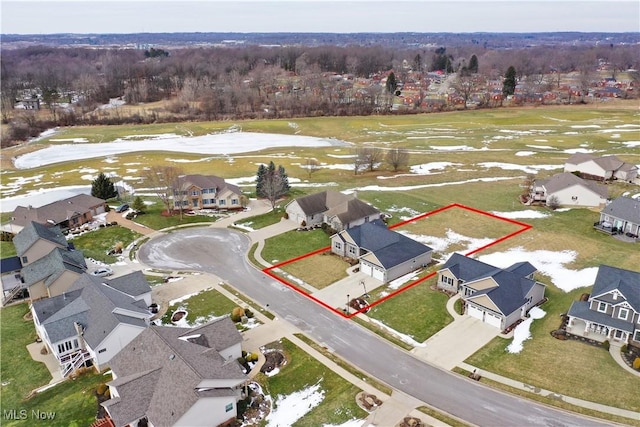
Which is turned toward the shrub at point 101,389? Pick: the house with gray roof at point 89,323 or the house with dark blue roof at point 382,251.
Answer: the house with dark blue roof at point 382,251

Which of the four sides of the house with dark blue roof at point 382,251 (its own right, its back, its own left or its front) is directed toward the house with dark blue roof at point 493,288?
left

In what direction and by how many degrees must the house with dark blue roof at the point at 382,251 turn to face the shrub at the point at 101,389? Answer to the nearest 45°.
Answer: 0° — it already faces it

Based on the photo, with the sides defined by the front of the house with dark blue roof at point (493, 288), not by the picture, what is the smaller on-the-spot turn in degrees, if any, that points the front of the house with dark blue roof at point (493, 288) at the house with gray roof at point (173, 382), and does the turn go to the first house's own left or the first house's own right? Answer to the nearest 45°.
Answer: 0° — it already faces it

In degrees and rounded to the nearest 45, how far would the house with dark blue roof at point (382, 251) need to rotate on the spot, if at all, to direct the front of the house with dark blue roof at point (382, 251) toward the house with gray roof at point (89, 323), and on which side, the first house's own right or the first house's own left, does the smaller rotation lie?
0° — it already faces it

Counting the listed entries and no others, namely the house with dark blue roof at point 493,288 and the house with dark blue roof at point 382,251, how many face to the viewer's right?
0

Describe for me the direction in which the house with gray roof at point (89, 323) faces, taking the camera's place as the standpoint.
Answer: facing away from the viewer and to the right of the viewer

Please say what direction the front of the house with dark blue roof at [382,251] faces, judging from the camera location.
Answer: facing the viewer and to the left of the viewer

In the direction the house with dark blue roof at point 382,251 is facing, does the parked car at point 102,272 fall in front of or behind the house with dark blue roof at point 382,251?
in front

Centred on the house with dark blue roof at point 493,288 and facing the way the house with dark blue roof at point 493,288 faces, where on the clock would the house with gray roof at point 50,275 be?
the house with gray roof at point 50,275 is roughly at 1 o'clock from the house with dark blue roof at point 493,288.

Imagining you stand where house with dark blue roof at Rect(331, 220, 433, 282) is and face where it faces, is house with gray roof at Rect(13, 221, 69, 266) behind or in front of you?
in front

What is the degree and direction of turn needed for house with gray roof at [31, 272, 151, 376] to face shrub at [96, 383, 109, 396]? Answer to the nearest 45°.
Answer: approximately 135° to its right

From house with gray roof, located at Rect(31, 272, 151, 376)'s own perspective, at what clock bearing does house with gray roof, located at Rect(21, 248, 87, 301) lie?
house with gray roof, located at Rect(21, 248, 87, 301) is roughly at 10 o'clock from house with gray roof, located at Rect(31, 272, 151, 376).

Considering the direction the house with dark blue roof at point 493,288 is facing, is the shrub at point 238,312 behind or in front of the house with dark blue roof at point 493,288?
in front

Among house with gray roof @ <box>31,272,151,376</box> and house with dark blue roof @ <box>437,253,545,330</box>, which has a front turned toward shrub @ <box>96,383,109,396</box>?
house with dark blue roof @ <box>437,253,545,330</box>

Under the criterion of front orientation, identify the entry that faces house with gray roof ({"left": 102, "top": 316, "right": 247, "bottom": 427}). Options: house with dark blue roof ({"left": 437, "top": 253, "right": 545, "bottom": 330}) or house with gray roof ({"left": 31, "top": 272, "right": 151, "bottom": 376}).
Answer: house with dark blue roof ({"left": 437, "top": 253, "right": 545, "bottom": 330})

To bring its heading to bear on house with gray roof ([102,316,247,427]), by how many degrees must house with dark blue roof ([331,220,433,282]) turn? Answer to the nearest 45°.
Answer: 0° — it already faces it
